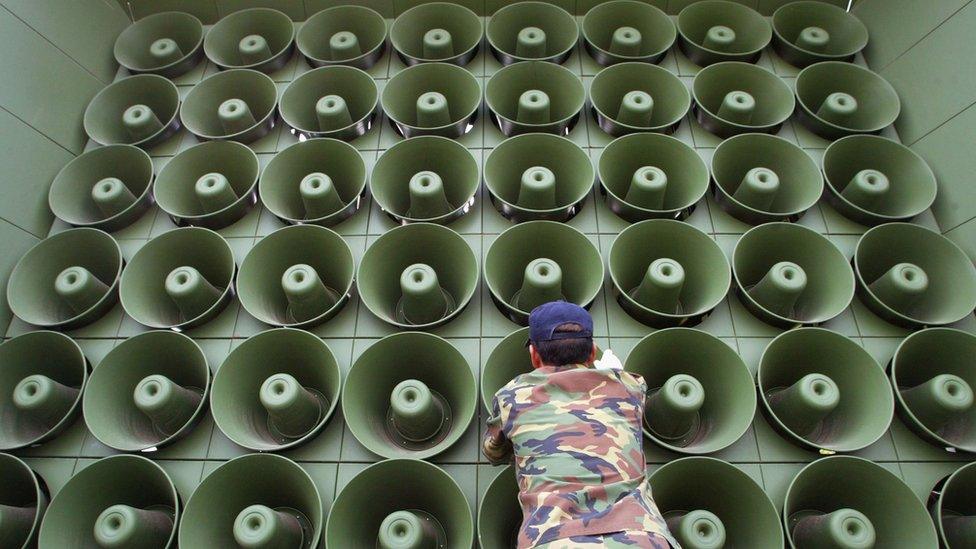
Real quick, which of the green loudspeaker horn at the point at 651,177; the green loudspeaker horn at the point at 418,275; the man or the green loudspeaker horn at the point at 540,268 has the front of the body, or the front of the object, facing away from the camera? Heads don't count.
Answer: the man

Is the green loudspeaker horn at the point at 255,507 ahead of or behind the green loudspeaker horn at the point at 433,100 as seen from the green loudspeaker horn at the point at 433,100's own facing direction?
ahead

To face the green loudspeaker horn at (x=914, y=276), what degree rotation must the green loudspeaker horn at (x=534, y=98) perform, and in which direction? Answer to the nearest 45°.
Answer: approximately 45° to its left

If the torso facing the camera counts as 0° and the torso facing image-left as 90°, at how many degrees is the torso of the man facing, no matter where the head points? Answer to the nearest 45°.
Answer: approximately 180°

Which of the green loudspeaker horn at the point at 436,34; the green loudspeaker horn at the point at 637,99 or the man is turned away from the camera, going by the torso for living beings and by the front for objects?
the man

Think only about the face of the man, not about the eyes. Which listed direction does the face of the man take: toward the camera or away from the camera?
away from the camera

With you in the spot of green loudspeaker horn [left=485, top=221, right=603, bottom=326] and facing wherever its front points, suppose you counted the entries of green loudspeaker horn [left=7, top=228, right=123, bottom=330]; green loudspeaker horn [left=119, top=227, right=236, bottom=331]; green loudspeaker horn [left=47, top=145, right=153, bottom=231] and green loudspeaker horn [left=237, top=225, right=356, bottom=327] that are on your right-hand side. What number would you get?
4
